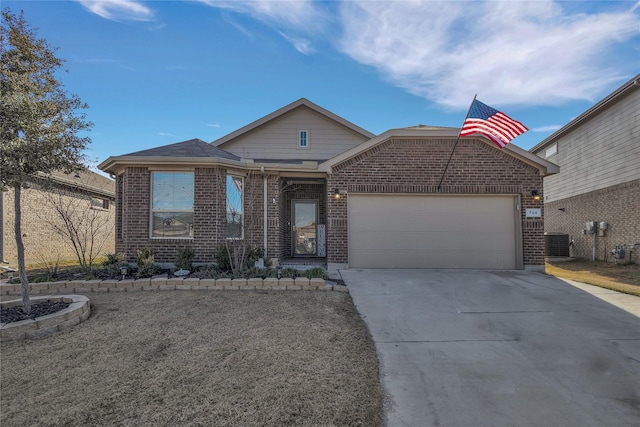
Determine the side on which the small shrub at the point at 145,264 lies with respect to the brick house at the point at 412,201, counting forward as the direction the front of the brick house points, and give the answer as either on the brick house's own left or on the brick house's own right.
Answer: on the brick house's own right

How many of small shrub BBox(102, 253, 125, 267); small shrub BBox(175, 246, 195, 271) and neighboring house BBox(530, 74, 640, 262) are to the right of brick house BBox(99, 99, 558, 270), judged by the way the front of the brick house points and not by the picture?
2

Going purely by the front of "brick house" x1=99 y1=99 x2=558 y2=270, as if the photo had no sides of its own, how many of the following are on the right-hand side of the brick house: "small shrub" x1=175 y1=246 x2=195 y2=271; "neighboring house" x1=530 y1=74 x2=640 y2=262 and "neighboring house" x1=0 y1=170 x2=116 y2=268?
2

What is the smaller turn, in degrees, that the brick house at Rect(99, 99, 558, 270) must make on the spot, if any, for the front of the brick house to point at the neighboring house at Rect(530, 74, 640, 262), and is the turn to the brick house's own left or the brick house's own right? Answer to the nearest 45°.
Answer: approximately 135° to the brick house's own left

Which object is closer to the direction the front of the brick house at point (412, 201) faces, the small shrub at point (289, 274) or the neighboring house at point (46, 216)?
the small shrub

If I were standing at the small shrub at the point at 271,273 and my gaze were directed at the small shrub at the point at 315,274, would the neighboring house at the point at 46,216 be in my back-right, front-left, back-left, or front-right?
back-left

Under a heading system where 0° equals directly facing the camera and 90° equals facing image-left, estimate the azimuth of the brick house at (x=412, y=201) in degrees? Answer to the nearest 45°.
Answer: approximately 0°

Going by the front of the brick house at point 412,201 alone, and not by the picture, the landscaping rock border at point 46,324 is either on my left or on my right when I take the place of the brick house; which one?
on my right

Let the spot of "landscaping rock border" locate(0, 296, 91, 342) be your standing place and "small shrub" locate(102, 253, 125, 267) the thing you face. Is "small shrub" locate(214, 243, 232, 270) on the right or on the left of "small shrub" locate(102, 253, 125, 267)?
right

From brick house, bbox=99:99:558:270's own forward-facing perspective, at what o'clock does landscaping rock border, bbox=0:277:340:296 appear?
The landscaping rock border is roughly at 2 o'clock from the brick house.

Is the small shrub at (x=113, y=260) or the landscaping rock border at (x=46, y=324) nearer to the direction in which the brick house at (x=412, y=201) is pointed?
the landscaping rock border

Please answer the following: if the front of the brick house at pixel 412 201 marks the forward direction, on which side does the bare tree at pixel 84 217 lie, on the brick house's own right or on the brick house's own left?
on the brick house's own right

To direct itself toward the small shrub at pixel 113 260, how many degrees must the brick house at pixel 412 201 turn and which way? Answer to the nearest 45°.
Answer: approximately 90° to its right
